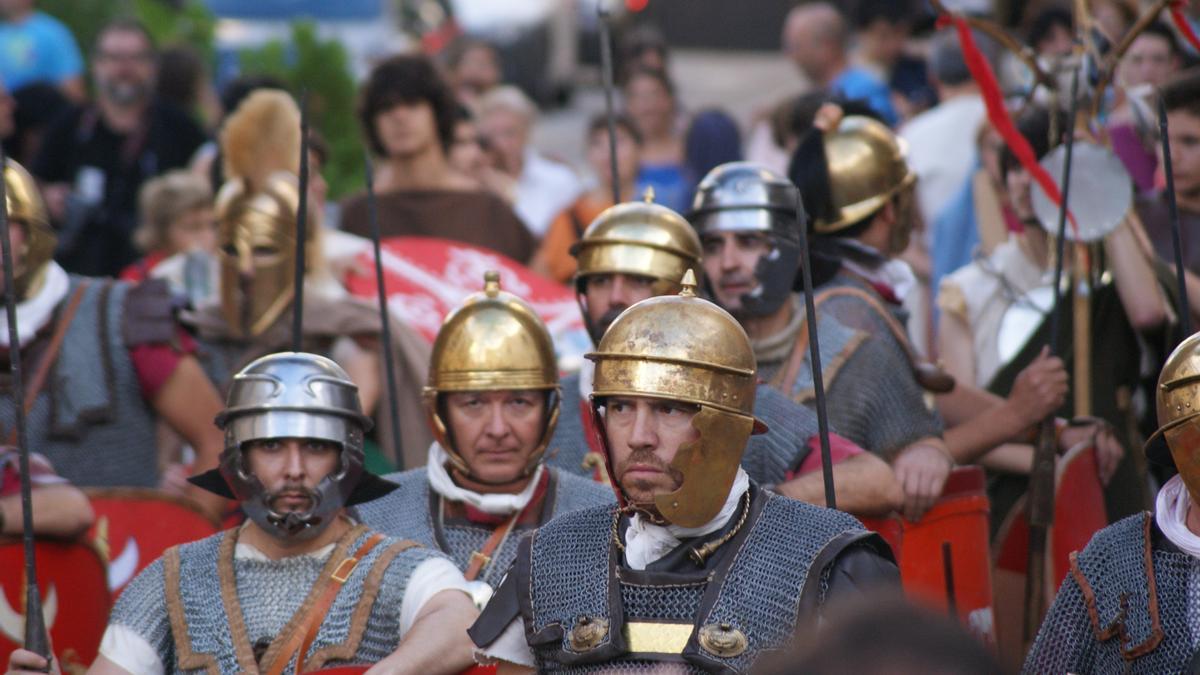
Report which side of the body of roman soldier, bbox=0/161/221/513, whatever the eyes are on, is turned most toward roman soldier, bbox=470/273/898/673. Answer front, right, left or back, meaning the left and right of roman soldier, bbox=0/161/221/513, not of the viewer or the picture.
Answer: left

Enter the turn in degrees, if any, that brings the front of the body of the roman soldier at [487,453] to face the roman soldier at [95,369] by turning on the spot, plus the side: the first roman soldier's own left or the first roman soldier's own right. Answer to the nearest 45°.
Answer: approximately 135° to the first roman soldier's own right

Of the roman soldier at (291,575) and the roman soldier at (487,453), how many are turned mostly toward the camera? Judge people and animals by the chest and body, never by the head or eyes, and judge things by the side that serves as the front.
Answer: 2

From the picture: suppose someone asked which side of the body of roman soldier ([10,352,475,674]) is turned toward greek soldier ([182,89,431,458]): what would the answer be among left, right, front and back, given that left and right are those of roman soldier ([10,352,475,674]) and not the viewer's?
back

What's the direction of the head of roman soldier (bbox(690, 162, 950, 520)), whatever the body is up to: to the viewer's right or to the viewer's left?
to the viewer's left

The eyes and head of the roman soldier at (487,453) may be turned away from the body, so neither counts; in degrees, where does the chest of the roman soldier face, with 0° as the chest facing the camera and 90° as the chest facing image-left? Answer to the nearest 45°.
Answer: approximately 0°

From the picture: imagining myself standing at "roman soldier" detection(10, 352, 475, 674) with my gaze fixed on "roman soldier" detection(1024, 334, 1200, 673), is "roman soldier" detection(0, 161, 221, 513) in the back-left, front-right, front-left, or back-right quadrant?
back-left
